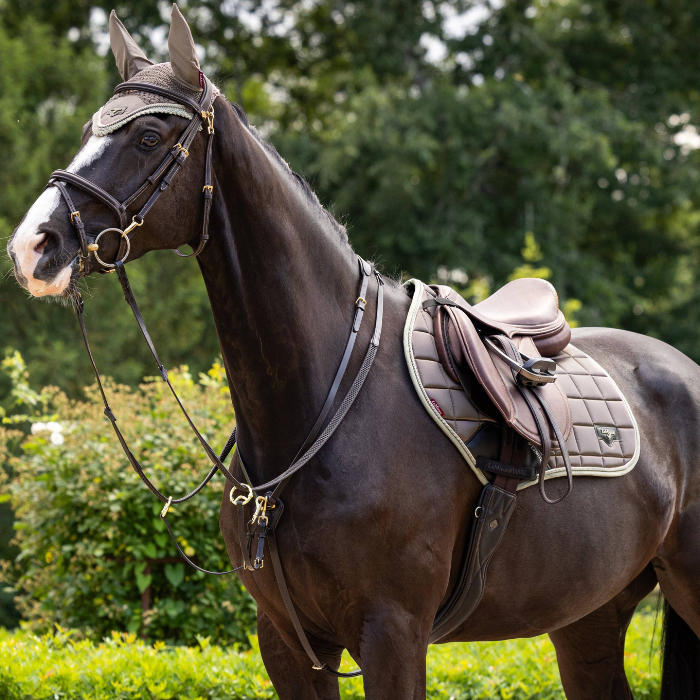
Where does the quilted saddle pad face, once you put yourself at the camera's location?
facing the viewer and to the left of the viewer
